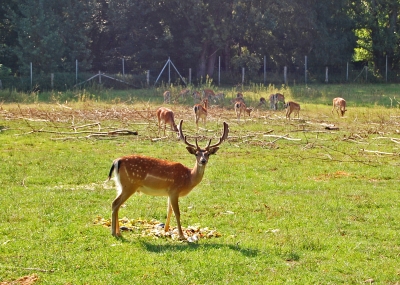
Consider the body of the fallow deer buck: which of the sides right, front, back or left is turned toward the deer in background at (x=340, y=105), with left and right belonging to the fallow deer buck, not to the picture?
left

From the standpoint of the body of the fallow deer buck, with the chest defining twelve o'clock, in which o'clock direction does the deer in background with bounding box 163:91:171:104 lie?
The deer in background is roughly at 9 o'clock from the fallow deer buck.

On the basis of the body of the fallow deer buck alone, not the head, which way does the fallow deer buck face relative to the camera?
to the viewer's right

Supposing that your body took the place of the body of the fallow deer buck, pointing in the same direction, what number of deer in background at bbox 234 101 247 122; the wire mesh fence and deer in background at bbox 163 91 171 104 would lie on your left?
3

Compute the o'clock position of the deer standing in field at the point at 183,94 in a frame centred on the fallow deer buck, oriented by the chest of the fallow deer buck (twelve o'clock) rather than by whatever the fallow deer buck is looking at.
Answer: The deer standing in field is roughly at 9 o'clock from the fallow deer buck.

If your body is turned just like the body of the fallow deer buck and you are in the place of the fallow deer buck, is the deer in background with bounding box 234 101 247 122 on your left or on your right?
on your left

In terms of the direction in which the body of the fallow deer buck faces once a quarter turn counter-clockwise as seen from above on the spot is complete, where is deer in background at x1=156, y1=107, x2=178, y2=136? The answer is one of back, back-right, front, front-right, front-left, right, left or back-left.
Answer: front

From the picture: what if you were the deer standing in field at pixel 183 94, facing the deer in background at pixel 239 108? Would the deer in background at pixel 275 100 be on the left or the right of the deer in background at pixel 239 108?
left
